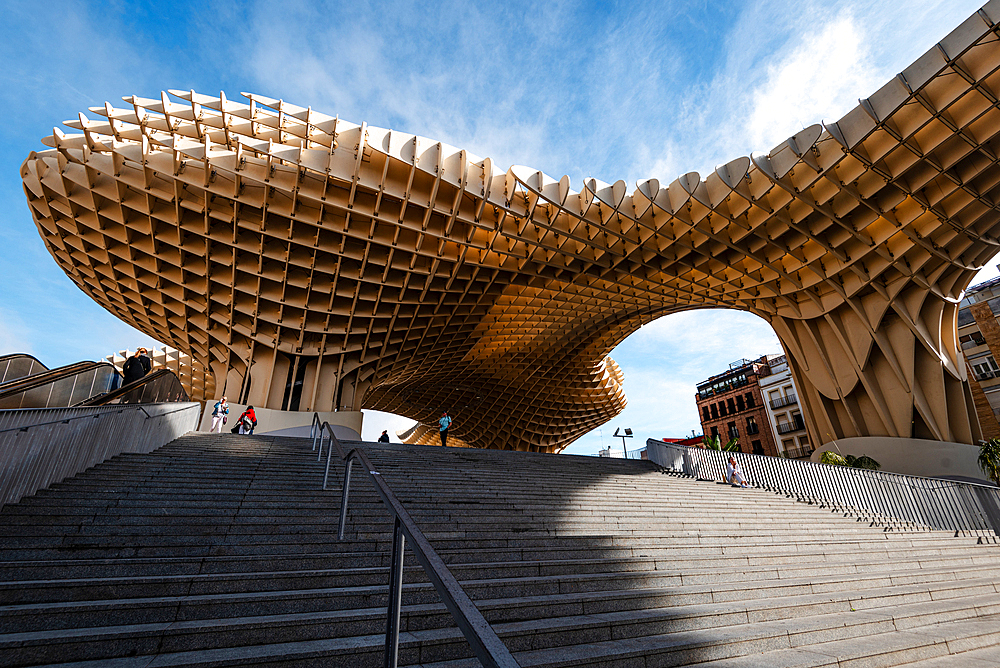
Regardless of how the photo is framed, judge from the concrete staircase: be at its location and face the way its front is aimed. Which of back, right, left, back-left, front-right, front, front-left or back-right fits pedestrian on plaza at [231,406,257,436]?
back-right

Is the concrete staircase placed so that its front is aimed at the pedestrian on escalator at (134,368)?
no

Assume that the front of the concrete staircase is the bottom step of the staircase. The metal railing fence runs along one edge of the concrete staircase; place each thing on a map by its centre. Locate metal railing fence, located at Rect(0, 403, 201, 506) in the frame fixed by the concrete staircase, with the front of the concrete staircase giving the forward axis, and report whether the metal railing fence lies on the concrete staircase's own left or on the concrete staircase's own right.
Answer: on the concrete staircase's own right

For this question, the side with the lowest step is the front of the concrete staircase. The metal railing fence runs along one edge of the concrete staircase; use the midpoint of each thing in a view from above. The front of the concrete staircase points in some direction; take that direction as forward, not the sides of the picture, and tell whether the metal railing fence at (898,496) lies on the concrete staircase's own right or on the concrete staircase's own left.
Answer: on the concrete staircase's own left

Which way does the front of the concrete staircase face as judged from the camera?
facing the viewer
